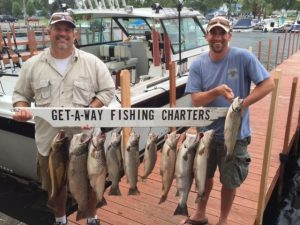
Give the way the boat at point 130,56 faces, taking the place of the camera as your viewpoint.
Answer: facing away from the viewer and to the right of the viewer

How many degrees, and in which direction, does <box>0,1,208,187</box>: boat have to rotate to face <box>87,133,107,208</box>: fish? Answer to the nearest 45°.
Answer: approximately 135° to its right

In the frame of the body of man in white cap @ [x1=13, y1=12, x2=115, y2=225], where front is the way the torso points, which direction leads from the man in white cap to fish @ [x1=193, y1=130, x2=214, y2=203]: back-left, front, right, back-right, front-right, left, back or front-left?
front-left

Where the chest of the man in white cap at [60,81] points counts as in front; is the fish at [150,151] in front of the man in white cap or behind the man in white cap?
in front

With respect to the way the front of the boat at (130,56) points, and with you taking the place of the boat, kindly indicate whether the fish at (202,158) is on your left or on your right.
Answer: on your right

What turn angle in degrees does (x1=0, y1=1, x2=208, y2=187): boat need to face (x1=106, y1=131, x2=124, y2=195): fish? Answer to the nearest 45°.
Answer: approximately 135° to its right

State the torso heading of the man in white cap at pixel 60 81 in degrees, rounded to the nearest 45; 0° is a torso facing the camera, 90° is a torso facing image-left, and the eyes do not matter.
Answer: approximately 0°
